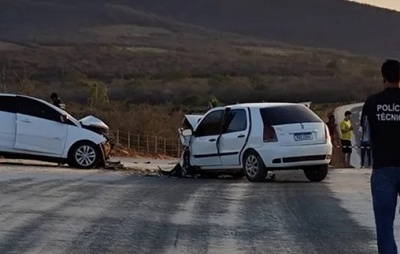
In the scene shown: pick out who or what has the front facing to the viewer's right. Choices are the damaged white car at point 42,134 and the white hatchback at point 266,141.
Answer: the damaged white car

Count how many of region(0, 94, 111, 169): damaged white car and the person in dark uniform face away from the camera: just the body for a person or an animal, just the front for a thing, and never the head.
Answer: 1

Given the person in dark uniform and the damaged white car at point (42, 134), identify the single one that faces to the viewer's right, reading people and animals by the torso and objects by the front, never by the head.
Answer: the damaged white car

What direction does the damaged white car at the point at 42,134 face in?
to the viewer's right

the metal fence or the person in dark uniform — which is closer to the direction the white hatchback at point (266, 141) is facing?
the metal fence

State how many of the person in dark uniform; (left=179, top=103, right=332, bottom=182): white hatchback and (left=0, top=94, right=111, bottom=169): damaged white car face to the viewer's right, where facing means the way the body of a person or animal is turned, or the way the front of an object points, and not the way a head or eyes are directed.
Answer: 1

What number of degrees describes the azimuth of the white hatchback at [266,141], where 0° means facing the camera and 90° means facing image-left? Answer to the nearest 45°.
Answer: approximately 135°

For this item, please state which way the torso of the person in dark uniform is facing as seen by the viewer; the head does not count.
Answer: away from the camera
